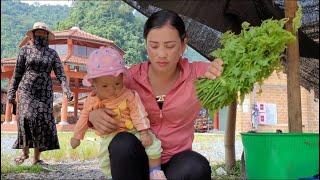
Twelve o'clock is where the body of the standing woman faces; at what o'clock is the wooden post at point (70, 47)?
The wooden post is roughly at 6 o'clock from the standing woman.

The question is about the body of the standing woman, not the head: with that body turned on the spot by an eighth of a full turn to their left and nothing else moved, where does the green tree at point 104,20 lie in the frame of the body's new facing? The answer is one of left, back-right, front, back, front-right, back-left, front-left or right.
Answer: back-left

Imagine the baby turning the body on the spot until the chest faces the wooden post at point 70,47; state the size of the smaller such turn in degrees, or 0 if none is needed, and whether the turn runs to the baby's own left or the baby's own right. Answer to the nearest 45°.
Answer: approximately 180°

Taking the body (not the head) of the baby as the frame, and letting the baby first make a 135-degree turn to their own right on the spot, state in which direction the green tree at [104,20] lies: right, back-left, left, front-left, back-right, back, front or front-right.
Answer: front-right

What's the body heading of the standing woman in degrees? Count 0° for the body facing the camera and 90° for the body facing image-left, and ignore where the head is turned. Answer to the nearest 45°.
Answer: approximately 0°

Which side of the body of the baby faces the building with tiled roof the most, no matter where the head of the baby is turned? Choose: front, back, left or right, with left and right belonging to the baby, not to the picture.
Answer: back

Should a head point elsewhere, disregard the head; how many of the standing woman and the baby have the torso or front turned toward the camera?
2

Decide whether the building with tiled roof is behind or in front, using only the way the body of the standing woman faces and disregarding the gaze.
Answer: behind
